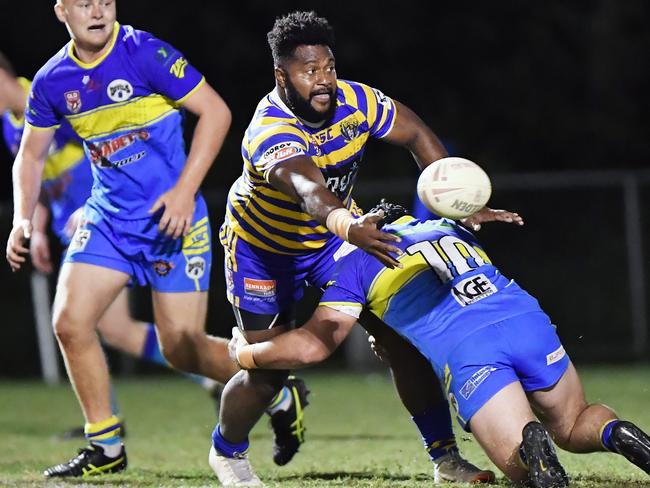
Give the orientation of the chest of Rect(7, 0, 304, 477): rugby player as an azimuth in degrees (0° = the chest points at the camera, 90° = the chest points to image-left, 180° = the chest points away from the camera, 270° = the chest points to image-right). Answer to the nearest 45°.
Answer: approximately 45°

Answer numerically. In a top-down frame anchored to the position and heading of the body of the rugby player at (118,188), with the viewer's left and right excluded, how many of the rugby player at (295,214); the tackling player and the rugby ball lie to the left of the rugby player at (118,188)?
3

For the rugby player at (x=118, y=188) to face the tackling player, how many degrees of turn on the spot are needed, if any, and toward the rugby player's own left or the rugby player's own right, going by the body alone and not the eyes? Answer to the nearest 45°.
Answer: approximately 90° to the rugby player's own left

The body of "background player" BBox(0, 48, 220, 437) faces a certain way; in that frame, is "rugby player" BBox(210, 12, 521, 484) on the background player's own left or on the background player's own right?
on the background player's own left

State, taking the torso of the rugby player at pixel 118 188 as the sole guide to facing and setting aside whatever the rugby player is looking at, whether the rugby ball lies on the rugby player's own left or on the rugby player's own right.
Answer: on the rugby player's own left

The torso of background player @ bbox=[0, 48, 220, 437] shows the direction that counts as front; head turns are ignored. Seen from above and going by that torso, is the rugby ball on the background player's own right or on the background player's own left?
on the background player's own left

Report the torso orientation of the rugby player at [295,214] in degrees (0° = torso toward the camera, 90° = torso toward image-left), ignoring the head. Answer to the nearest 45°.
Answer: approximately 315°

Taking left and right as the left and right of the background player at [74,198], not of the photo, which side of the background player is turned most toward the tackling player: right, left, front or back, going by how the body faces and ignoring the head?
left

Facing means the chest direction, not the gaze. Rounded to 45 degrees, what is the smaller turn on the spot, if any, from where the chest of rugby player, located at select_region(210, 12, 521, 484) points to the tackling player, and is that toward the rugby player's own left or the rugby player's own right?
0° — they already face them
